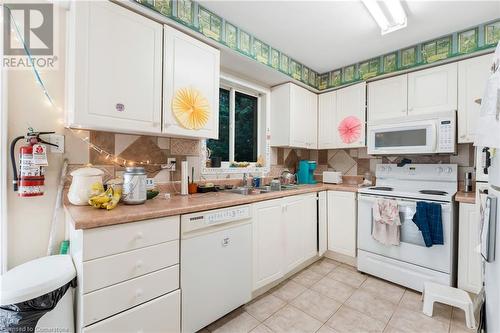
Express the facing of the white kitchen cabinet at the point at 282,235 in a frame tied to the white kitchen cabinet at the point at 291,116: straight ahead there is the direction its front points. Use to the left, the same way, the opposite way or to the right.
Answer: the same way

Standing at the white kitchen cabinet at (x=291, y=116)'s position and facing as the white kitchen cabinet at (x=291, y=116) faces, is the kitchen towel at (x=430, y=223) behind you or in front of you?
in front

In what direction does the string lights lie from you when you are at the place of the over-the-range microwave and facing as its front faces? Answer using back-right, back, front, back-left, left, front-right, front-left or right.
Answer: front-right

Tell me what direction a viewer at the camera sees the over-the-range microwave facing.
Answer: facing the viewer

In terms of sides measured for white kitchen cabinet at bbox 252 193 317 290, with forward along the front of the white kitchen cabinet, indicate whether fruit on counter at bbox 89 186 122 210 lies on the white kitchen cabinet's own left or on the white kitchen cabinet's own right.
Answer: on the white kitchen cabinet's own right

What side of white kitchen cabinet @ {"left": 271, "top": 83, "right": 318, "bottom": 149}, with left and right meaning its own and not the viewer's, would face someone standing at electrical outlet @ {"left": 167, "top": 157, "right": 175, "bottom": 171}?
right

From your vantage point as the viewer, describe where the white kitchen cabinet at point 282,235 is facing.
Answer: facing the viewer and to the right of the viewer

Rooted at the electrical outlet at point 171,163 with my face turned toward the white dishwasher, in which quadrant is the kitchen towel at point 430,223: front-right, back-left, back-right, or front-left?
front-left

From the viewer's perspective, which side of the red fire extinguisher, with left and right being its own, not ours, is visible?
front

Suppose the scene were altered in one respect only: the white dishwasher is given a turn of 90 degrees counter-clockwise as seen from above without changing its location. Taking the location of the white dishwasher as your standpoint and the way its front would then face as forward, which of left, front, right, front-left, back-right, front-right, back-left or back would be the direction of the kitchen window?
front-left

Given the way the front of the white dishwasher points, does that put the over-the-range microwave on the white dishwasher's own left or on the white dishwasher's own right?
on the white dishwasher's own left
